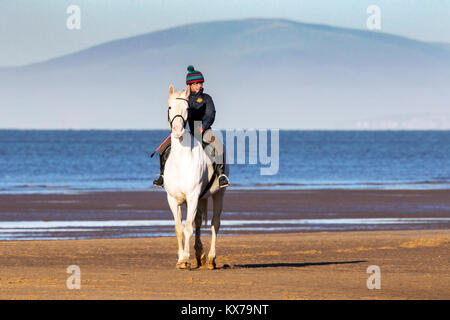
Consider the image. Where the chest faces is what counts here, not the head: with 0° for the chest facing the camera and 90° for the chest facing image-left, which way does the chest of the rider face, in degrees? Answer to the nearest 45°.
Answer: approximately 0°
